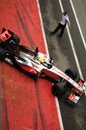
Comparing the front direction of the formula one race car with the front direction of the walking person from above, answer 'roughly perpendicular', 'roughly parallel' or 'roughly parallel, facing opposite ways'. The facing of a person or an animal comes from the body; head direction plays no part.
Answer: roughly perpendicular
